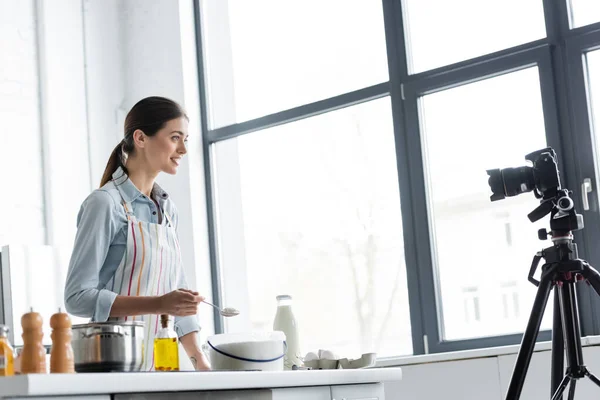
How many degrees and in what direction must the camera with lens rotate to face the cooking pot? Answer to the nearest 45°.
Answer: approximately 45° to its left

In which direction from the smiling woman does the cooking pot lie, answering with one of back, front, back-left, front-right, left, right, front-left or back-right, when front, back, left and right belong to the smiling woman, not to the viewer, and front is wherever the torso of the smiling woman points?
front-right

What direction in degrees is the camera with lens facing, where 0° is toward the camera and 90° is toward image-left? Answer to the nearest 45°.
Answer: approximately 90°

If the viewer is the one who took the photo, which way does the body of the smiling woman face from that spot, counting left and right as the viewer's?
facing the viewer and to the right of the viewer

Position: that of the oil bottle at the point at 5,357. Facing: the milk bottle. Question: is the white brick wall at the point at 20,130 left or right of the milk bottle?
left

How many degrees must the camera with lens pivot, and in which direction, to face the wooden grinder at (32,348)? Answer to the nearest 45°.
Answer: approximately 45° to its left

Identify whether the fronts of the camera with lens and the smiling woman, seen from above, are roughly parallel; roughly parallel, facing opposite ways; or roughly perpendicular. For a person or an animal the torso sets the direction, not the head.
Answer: roughly parallel, facing opposite ways

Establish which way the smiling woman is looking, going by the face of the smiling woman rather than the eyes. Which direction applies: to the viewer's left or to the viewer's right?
to the viewer's right

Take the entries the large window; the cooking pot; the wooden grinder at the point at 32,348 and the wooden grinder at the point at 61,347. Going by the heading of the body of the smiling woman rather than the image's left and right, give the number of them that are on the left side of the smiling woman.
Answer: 1

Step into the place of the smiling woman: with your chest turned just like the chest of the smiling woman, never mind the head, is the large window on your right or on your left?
on your left

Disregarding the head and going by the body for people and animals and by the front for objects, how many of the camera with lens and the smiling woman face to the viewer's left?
1
